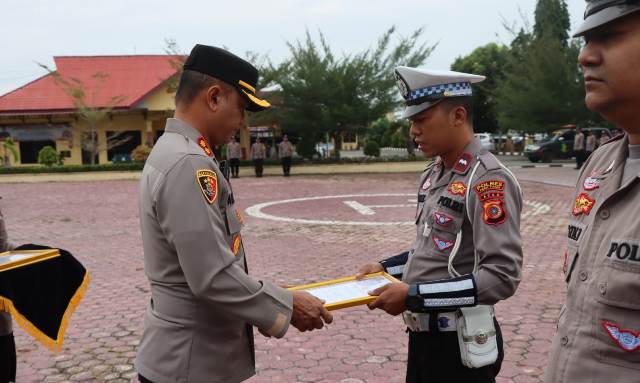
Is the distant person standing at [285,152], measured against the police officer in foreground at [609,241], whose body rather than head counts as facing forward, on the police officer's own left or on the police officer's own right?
on the police officer's own right

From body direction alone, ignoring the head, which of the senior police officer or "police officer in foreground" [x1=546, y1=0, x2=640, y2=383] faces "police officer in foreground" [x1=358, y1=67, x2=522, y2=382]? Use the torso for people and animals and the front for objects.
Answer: the senior police officer

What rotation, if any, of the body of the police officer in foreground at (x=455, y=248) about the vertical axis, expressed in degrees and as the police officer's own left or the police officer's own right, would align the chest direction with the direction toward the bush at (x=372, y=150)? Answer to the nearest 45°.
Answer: approximately 135° to the police officer's own right

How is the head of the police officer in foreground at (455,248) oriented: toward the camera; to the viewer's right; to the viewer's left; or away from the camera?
to the viewer's left

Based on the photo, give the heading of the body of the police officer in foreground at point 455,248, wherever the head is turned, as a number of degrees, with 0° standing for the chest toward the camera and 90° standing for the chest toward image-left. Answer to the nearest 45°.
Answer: approximately 45°

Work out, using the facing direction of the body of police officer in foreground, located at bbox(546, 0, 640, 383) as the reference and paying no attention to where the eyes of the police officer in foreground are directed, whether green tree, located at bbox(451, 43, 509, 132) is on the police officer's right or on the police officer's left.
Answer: on the police officer's right

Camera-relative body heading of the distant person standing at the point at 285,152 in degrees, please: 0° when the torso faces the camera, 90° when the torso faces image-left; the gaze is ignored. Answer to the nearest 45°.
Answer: approximately 0°

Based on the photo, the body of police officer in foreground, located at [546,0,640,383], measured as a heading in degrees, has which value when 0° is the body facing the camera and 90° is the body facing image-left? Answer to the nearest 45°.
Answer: approximately 45°

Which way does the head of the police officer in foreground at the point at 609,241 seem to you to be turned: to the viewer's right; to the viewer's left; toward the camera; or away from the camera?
to the viewer's left

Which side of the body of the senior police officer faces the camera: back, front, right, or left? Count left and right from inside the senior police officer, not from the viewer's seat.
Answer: right

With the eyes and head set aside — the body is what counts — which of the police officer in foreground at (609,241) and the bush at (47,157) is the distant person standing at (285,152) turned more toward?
the police officer in foreground

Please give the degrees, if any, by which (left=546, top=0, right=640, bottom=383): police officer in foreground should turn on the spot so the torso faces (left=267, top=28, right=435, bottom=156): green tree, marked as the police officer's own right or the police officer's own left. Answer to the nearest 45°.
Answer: approximately 90° to the police officer's own right

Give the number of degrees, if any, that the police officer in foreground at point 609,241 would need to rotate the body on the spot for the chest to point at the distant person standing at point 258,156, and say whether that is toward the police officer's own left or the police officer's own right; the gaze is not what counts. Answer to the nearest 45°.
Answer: approximately 90° to the police officer's own right

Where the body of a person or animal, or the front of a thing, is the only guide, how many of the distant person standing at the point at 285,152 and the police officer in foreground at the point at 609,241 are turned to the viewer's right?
0
